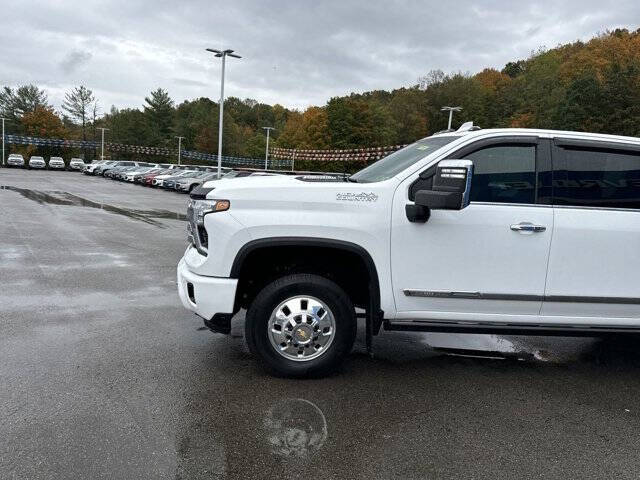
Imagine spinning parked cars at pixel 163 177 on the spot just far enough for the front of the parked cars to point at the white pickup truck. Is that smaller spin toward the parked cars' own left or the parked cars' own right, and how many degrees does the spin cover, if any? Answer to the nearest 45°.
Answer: approximately 45° to the parked cars' own left

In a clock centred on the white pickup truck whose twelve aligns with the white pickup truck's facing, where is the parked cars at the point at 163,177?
The parked cars is roughly at 2 o'clock from the white pickup truck.

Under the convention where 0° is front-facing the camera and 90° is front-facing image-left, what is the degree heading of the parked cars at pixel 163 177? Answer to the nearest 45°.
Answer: approximately 45°

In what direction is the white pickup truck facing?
to the viewer's left
